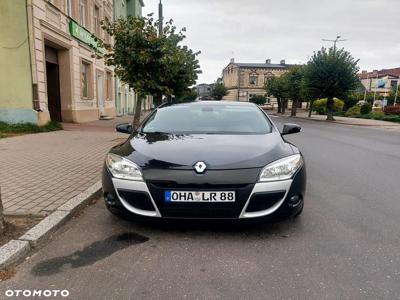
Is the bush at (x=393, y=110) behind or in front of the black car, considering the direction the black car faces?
behind

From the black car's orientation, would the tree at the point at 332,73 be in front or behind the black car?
behind

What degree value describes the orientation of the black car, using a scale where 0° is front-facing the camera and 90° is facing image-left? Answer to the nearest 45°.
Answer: approximately 0°

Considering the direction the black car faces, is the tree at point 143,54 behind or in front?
behind

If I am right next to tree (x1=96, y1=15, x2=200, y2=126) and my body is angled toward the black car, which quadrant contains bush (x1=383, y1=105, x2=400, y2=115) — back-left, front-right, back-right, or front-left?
back-left

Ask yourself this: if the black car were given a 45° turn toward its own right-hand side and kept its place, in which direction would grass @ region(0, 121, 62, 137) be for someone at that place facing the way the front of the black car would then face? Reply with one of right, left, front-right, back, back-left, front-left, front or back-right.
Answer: right

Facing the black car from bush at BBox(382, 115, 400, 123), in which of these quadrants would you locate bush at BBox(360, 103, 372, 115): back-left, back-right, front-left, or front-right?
back-right

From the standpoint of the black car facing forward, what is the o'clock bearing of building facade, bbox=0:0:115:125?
The building facade is roughly at 5 o'clock from the black car.
